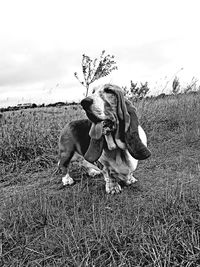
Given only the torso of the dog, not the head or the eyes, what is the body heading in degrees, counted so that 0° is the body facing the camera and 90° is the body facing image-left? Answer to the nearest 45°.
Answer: approximately 315°
